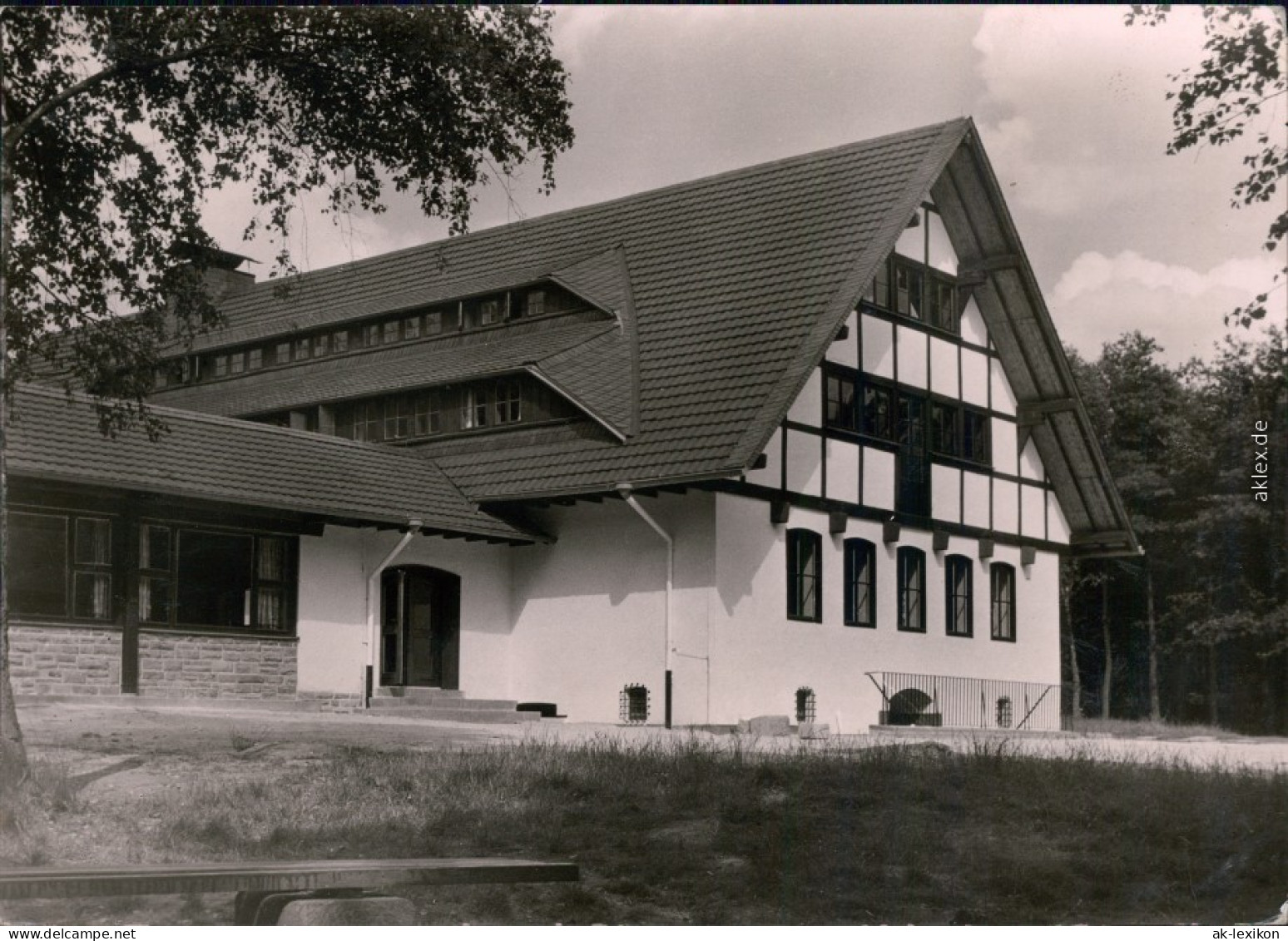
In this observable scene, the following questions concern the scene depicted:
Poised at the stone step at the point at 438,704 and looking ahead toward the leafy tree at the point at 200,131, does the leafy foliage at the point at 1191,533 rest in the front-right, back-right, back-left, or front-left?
back-left
